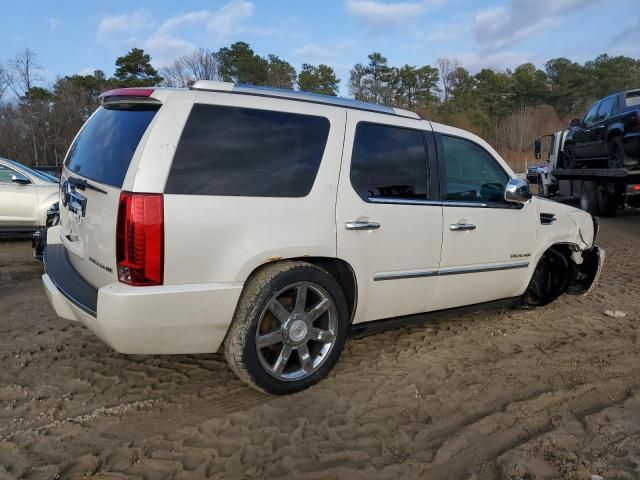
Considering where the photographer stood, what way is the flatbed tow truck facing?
facing away from the viewer and to the left of the viewer

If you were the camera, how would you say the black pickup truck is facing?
facing away from the viewer and to the left of the viewer

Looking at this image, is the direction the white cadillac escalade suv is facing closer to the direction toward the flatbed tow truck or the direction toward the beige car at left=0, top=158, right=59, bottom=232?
the flatbed tow truck

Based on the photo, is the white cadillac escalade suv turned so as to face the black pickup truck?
yes

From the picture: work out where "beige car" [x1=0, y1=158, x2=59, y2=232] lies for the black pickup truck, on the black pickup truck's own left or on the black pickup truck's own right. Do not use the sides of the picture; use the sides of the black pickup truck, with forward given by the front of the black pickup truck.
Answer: on the black pickup truck's own left

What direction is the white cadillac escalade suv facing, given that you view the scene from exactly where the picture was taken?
facing away from the viewer and to the right of the viewer

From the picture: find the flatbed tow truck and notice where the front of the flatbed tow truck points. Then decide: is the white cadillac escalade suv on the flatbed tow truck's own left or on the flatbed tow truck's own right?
on the flatbed tow truck's own left

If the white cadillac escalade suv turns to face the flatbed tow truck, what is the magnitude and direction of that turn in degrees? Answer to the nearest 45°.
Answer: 0° — it already faces it
